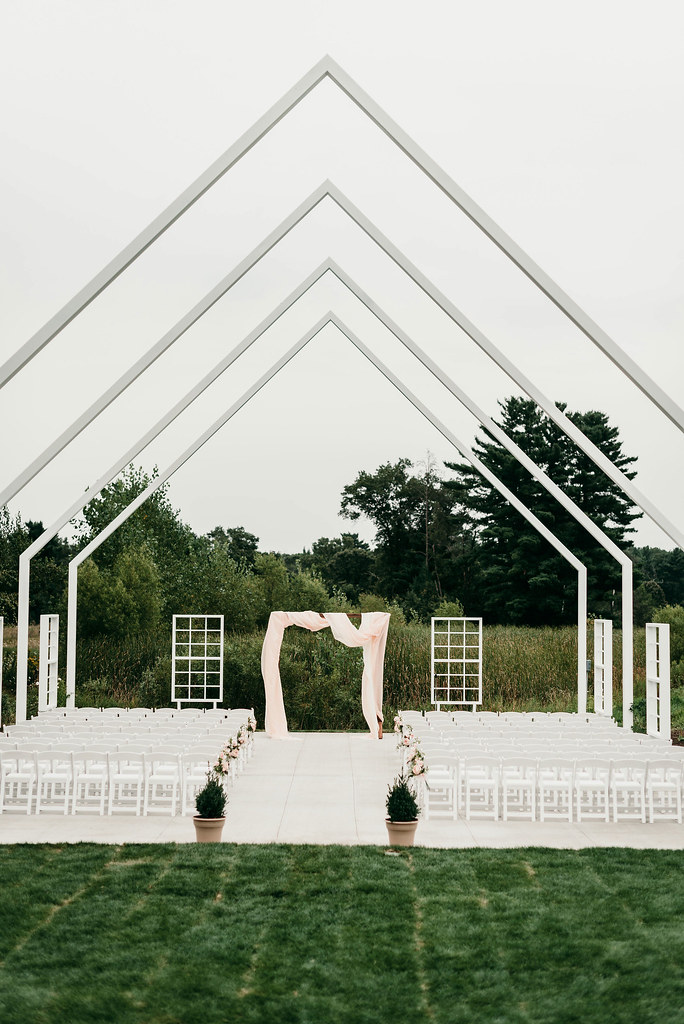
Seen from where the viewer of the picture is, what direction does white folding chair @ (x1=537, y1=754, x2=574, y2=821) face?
facing away from the viewer

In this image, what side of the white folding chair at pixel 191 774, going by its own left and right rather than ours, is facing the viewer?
back

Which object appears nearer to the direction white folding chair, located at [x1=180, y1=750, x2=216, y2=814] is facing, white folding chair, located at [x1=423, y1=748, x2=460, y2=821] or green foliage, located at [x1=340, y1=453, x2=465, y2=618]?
the green foliage

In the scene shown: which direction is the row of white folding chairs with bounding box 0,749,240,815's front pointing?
away from the camera
